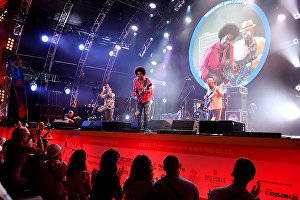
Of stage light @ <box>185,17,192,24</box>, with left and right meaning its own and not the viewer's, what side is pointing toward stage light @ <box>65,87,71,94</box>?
right

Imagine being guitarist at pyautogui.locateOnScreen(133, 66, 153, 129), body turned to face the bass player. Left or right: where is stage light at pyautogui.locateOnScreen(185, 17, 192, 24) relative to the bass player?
left

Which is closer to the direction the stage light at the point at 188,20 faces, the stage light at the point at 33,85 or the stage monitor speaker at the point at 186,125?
the stage monitor speaker

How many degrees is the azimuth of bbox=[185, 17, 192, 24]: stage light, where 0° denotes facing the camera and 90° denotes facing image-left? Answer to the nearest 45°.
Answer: approximately 0°

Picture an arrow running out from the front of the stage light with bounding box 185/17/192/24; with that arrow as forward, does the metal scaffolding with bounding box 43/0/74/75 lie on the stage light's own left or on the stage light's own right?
on the stage light's own right

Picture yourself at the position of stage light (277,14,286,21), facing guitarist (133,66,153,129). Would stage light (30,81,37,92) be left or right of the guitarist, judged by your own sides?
right

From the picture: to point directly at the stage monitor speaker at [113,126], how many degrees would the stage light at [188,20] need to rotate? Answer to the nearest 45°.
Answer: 0° — it already faces it

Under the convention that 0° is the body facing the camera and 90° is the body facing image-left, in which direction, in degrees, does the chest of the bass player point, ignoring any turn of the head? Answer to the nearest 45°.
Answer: approximately 45°
